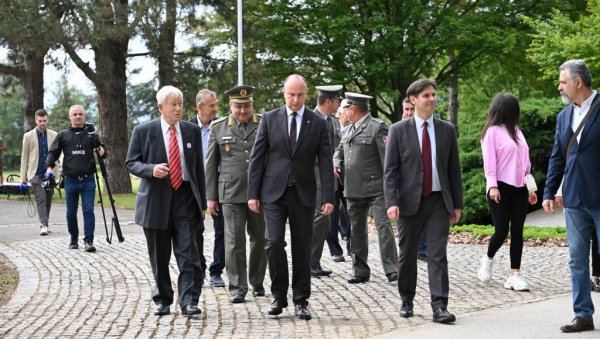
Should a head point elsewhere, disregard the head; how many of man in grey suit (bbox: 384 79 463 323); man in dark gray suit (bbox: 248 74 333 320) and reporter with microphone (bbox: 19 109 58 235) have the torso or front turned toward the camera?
3

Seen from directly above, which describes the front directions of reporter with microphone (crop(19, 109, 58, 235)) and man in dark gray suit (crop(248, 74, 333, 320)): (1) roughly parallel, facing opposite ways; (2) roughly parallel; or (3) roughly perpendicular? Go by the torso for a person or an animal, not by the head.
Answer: roughly parallel

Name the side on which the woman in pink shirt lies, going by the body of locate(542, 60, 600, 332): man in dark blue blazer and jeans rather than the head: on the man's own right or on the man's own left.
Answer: on the man's own right

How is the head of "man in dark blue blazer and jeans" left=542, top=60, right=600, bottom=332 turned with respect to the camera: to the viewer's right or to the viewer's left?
to the viewer's left

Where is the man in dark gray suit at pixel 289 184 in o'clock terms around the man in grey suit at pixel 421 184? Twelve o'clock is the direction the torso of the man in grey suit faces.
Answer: The man in dark gray suit is roughly at 3 o'clock from the man in grey suit.

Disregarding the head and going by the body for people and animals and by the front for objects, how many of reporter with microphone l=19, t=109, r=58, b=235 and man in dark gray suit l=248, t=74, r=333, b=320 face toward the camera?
2

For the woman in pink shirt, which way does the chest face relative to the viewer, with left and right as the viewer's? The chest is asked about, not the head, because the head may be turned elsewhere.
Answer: facing the viewer and to the right of the viewer

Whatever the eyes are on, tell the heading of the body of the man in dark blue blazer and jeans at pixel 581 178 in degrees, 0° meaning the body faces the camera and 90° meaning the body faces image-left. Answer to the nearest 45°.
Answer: approximately 45°

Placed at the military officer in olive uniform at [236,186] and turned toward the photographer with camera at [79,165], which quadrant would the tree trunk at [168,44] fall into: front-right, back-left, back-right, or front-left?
front-right

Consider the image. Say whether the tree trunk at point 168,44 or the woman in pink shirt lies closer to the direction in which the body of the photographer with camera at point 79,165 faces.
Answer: the woman in pink shirt

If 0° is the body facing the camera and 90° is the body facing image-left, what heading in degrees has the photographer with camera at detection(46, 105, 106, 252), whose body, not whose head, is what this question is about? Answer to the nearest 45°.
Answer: approximately 0°

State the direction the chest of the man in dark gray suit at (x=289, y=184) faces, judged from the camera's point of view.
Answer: toward the camera

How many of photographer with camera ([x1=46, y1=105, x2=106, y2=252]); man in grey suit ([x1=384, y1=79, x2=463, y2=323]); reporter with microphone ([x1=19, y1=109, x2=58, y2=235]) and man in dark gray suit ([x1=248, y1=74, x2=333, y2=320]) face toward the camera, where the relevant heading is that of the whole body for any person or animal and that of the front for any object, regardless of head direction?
4

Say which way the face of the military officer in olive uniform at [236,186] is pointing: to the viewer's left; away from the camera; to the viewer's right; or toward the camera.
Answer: toward the camera

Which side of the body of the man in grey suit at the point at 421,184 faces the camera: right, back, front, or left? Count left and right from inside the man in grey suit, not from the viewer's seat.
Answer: front

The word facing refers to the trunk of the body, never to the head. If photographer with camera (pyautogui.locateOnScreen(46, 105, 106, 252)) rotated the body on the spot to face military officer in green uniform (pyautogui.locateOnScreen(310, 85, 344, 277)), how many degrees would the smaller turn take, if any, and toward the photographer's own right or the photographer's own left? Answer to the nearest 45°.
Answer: approximately 45° to the photographer's own left
